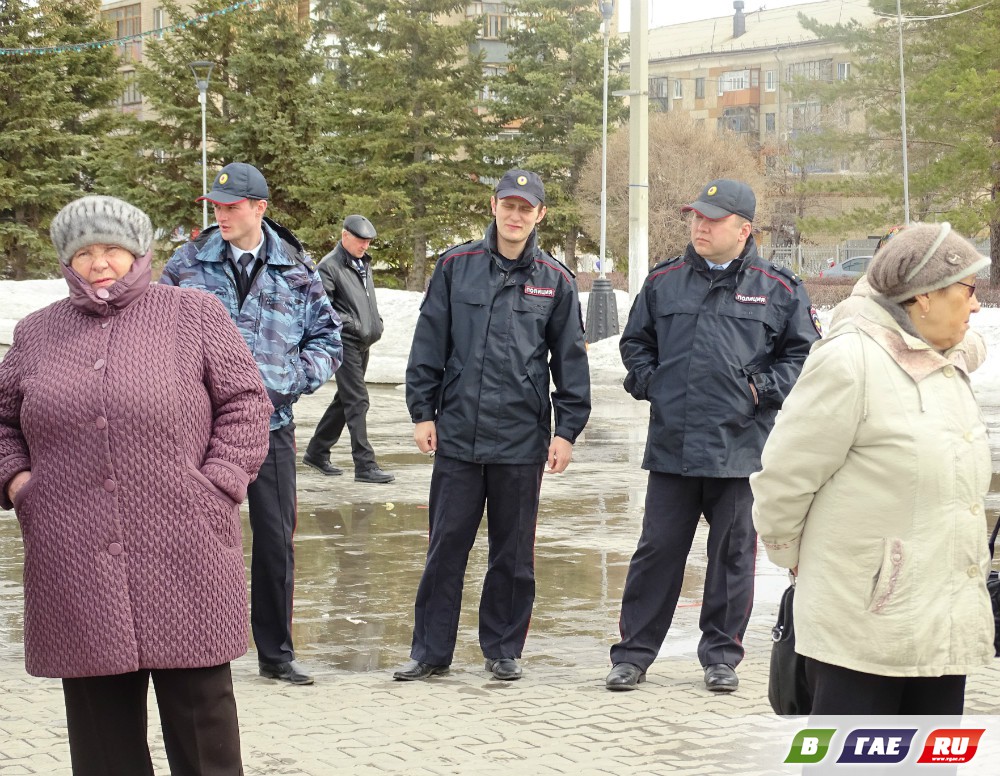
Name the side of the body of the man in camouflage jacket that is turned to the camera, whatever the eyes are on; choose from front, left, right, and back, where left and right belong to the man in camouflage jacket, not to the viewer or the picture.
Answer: front

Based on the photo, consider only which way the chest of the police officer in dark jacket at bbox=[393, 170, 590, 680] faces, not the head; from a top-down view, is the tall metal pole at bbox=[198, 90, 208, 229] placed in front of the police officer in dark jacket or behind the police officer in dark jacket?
behind

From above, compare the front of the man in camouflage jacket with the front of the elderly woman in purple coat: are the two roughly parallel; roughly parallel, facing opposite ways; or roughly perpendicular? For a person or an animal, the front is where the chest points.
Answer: roughly parallel

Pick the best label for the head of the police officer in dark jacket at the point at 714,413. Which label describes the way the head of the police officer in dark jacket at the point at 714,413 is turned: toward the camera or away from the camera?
toward the camera

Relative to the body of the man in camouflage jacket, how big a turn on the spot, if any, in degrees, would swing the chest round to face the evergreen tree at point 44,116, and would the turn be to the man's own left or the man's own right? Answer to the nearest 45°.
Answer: approximately 180°

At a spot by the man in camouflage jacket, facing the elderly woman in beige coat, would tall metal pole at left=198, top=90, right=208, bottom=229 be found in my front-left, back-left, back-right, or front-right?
back-left

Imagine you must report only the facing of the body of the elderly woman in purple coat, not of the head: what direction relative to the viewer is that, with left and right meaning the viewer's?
facing the viewer

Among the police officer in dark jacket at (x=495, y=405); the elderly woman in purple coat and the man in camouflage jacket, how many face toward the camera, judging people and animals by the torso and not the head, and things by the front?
3

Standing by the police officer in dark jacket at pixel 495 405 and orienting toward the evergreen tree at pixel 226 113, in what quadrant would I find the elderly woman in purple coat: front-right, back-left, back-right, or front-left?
back-left

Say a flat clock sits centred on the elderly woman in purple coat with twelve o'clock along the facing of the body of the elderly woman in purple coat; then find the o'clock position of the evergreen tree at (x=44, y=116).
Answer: The evergreen tree is roughly at 6 o'clock from the elderly woman in purple coat.

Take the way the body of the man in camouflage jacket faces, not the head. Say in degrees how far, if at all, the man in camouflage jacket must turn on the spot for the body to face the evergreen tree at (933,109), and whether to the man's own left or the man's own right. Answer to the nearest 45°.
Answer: approximately 135° to the man's own left

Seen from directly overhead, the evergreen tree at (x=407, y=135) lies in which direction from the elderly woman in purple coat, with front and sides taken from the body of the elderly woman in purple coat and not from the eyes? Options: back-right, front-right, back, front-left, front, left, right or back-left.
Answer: back

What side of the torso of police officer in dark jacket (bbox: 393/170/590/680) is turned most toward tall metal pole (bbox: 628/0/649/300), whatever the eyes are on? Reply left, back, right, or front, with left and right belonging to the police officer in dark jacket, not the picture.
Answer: back

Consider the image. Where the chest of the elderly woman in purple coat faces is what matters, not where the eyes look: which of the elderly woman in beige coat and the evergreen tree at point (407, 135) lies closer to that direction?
the elderly woman in beige coat

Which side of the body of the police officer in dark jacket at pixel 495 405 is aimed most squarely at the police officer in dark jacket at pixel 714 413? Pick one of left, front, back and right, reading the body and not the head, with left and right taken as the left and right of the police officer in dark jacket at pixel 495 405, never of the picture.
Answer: left

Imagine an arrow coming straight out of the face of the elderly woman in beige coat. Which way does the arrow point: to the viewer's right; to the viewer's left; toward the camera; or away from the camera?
to the viewer's right
